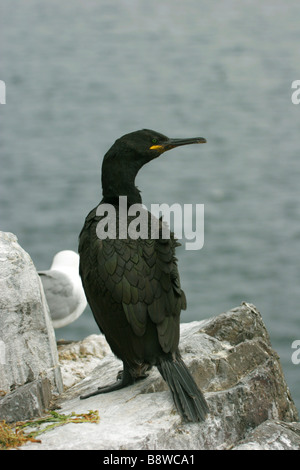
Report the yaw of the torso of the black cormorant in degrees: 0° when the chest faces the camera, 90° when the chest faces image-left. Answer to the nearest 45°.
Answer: approximately 135°

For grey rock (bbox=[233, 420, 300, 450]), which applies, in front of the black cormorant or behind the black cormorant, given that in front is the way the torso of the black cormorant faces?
behind
